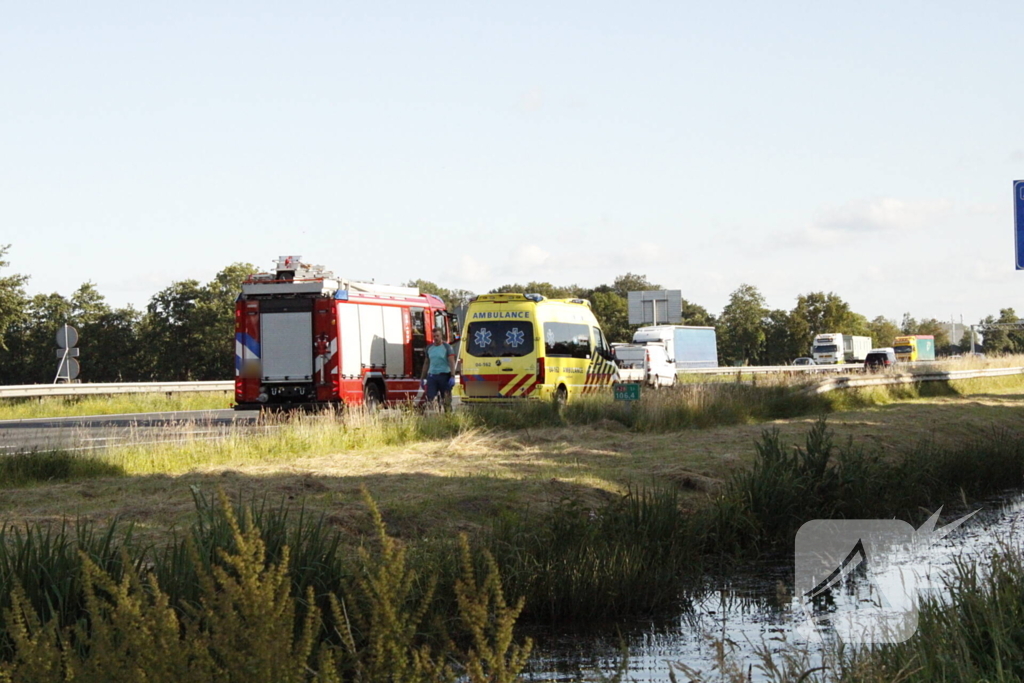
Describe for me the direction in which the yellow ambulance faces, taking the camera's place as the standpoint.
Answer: facing away from the viewer and to the right of the viewer

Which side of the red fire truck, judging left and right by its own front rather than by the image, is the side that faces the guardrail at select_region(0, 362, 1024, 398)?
left

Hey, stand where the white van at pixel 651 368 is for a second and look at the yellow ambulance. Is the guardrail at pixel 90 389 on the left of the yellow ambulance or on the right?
right

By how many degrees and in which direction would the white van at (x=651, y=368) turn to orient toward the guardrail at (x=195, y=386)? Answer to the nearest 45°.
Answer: approximately 180°

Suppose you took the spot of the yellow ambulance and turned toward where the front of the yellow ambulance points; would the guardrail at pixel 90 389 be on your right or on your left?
on your left

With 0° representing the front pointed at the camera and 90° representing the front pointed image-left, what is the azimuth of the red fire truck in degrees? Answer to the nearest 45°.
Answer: approximately 225°

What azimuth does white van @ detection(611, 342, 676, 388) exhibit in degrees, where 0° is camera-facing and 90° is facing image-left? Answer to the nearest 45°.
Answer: approximately 225°

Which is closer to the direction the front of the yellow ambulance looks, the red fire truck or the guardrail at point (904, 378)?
the guardrail
